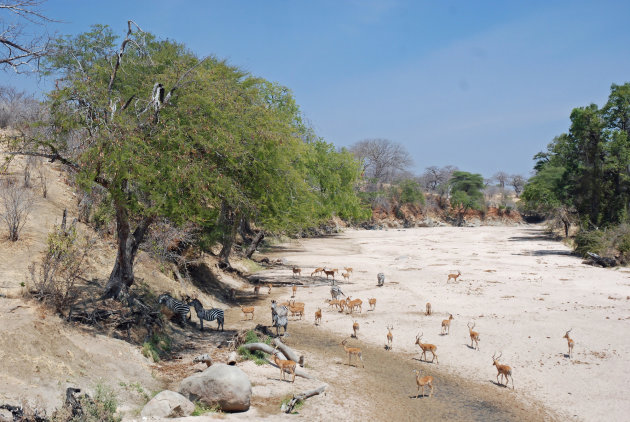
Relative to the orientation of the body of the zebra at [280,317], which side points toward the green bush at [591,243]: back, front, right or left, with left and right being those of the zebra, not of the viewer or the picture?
back

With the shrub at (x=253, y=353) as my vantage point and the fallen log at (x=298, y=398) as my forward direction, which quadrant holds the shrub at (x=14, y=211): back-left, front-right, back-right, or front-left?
back-right

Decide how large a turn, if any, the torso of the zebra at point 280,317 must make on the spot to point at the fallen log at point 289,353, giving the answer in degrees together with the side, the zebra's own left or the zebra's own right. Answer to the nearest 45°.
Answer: approximately 45° to the zebra's own left

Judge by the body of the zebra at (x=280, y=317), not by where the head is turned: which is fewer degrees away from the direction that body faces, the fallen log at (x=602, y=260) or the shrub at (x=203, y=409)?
the shrub
